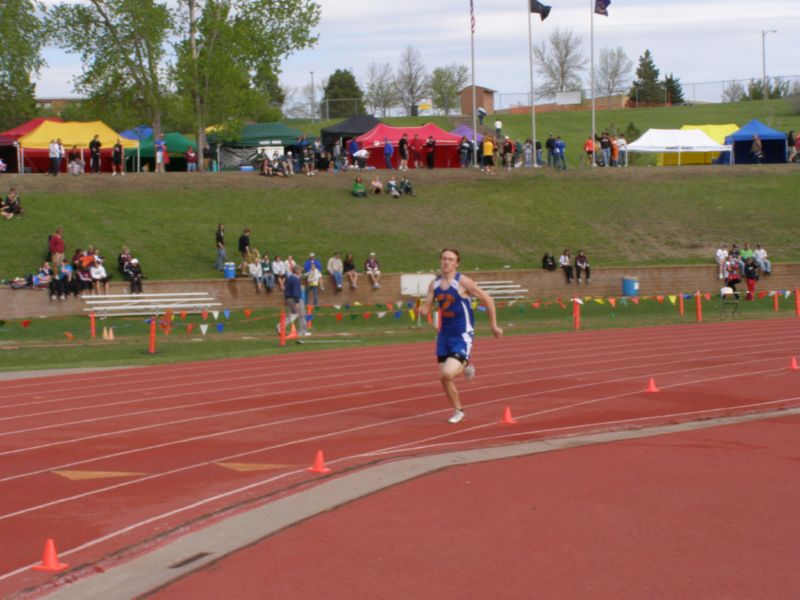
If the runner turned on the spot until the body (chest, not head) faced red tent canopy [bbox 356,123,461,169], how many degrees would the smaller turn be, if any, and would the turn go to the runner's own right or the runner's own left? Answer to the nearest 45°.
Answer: approximately 135° to the runner's own right

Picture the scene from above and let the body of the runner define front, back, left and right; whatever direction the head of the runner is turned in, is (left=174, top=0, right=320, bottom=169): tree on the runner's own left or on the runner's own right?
on the runner's own right

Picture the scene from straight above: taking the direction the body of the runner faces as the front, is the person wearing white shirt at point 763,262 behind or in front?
behind

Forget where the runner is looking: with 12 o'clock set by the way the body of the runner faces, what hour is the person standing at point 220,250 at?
The person standing is roughly at 4 o'clock from the runner.

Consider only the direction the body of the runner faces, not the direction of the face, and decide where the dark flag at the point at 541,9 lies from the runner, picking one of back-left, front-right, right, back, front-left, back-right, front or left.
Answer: back-right

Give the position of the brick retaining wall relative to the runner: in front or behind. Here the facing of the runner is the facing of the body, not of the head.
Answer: behind

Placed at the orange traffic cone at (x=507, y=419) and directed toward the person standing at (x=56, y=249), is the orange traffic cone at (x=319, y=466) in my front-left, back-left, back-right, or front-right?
back-left

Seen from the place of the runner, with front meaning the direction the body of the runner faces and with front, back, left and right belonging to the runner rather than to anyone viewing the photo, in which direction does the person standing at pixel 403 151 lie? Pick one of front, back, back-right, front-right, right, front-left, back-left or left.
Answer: back-right

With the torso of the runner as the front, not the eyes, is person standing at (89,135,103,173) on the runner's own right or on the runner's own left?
on the runner's own right

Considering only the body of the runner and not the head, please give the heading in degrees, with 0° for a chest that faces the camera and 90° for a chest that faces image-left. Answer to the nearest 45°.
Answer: approximately 45°
